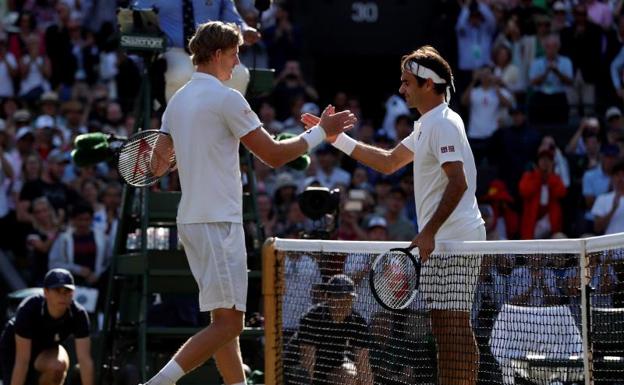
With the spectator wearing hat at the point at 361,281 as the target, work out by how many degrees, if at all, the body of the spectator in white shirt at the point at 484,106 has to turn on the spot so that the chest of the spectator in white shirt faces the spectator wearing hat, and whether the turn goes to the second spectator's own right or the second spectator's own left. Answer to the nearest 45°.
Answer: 0° — they already face them

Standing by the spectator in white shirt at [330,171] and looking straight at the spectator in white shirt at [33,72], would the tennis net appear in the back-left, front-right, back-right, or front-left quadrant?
back-left

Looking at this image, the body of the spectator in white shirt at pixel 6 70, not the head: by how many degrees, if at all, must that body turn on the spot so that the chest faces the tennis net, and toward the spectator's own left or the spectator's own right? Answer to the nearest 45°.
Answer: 0° — they already face it

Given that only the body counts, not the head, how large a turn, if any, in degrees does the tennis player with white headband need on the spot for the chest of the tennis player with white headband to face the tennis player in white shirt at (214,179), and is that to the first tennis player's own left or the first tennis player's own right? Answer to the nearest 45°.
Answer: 0° — they already face them

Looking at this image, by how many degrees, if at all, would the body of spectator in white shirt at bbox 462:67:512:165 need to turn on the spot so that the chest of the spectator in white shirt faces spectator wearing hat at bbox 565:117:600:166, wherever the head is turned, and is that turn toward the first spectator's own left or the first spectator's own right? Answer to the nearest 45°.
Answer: approximately 90° to the first spectator's own left

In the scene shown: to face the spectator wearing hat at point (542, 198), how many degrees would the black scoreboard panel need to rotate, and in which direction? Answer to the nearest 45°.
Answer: approximately 45° to its left

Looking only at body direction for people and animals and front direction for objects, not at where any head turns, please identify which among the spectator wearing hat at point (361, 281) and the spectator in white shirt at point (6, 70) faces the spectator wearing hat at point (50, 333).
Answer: the spectator in white shirt

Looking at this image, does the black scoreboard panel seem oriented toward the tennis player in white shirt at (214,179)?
yes

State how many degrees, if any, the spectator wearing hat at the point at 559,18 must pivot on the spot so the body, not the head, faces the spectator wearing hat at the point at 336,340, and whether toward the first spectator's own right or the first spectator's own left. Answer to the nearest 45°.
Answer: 0° — they already face them

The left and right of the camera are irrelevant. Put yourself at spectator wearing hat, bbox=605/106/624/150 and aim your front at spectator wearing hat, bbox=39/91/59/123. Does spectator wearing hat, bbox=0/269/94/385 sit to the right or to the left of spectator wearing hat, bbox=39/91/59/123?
left

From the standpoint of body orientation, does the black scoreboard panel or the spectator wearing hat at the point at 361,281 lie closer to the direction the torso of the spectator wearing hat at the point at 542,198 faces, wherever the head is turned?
the spectator wearing hat
